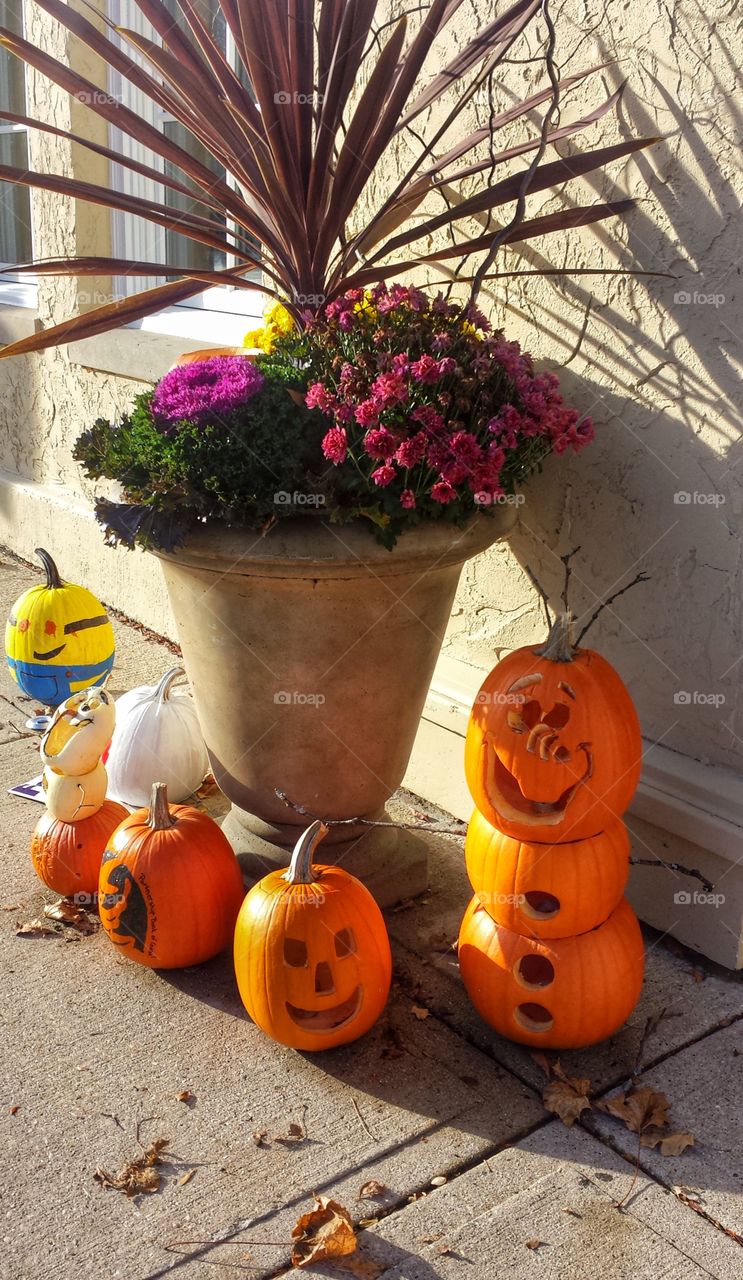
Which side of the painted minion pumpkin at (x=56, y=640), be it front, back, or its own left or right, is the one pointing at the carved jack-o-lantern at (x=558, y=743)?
left

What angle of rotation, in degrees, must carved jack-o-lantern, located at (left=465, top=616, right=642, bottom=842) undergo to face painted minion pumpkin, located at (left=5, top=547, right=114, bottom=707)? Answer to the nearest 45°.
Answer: approximately 135° to its right

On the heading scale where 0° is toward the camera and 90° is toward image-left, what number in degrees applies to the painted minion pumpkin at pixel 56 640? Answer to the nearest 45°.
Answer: approximately 45°

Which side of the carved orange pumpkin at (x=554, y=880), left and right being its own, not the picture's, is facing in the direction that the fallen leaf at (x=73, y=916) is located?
right

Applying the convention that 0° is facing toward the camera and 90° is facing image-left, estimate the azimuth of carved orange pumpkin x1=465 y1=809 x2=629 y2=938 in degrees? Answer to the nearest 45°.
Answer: approximately 0°

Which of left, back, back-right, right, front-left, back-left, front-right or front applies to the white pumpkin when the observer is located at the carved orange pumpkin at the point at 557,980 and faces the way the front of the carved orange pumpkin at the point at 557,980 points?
back-right

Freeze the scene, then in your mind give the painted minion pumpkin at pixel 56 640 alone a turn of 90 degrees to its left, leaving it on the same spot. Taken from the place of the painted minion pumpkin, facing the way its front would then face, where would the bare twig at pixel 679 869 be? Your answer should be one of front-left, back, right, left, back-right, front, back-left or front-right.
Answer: front
